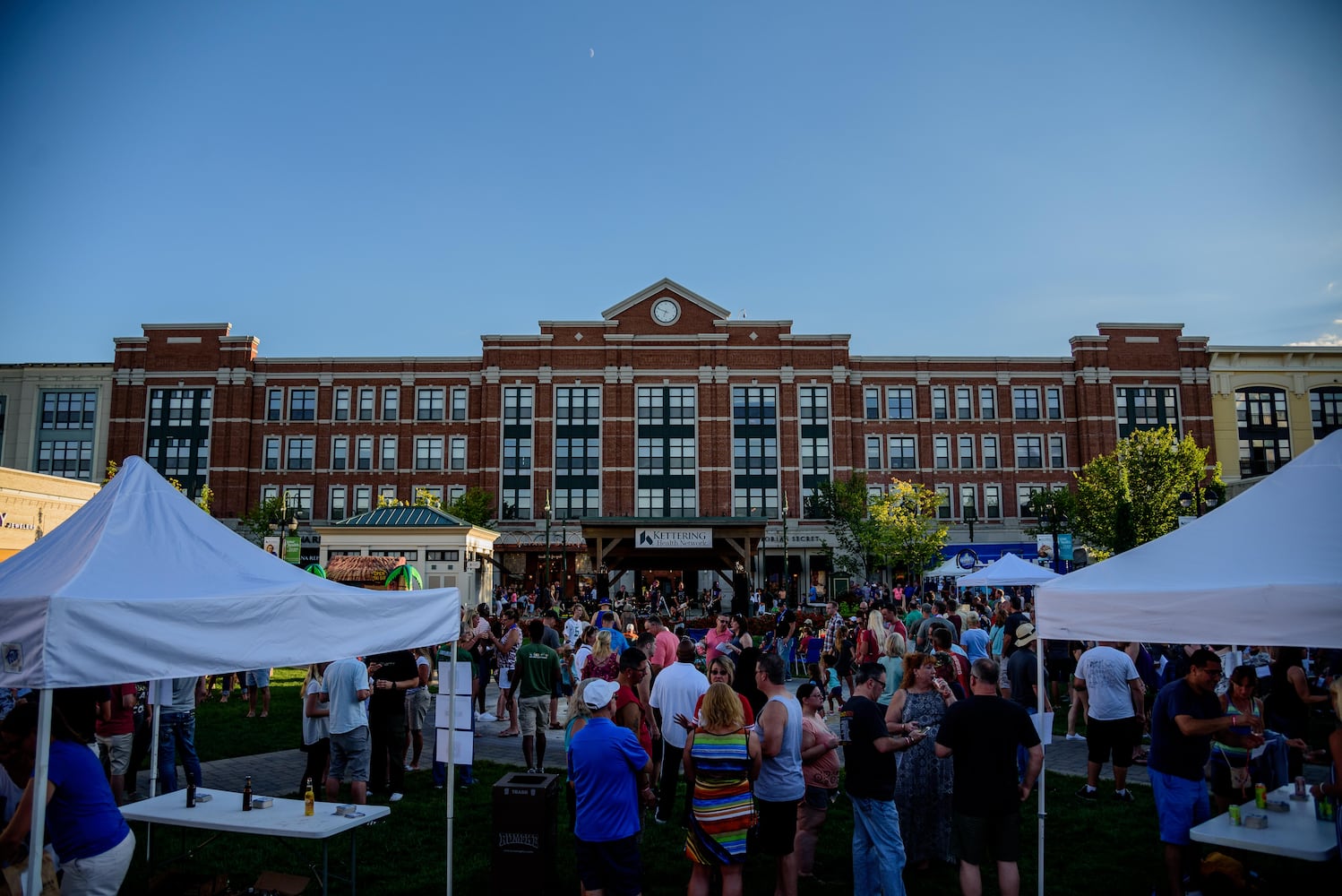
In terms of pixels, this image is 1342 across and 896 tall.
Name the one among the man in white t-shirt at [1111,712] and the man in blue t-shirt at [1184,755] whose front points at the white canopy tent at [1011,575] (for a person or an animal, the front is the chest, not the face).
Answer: the man in white t-shirt

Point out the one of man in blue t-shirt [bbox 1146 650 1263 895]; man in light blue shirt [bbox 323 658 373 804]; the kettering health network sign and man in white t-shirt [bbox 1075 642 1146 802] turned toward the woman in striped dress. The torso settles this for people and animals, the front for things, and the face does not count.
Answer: the kettering health network sign

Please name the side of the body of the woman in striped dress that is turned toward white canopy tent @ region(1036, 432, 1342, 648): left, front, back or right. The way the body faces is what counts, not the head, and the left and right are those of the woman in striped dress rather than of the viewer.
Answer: right

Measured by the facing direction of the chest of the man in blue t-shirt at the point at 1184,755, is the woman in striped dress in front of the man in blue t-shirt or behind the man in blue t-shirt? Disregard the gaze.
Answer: behind

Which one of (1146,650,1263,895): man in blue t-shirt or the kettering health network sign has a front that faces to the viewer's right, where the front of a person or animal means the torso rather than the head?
the man in blue t-shirt

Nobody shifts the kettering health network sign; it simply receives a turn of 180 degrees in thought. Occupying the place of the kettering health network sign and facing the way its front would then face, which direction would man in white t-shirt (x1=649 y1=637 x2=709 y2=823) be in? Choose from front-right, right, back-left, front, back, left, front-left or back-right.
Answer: back

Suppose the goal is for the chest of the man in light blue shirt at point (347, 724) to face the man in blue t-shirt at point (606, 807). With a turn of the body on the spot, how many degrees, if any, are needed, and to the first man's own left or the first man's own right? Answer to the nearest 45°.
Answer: approximately 90° to the first man's own right

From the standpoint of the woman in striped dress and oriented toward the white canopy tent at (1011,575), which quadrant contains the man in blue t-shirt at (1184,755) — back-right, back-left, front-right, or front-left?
front-right

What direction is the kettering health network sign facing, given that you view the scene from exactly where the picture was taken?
facing the viewer

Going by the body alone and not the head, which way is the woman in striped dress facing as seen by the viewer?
away from the camera

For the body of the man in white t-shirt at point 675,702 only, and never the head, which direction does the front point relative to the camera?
away from the camera

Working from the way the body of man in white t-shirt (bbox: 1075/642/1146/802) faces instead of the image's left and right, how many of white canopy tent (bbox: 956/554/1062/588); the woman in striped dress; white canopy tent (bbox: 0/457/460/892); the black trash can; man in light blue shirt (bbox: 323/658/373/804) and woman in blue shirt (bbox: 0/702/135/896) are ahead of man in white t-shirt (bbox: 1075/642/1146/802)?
1

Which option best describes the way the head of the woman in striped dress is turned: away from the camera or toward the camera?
away from the camera

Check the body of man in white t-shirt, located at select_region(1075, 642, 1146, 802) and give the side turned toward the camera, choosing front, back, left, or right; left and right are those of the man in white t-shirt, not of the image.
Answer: back
